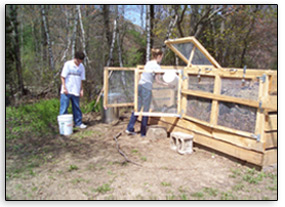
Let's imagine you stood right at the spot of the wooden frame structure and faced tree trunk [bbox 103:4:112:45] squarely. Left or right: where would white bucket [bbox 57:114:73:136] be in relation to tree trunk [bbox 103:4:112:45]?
left

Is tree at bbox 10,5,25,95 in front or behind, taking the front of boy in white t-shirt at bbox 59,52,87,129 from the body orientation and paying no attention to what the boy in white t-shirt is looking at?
behind

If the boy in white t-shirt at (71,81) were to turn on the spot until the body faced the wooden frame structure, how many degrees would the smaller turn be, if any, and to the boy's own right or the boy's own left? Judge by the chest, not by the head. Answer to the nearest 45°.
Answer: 0° — they already face it

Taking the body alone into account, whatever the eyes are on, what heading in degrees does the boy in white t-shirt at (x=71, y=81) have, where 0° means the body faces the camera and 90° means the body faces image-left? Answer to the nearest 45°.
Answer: approximately 315°

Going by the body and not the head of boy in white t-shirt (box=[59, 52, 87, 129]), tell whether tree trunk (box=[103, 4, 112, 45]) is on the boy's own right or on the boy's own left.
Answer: on the boy's own left
